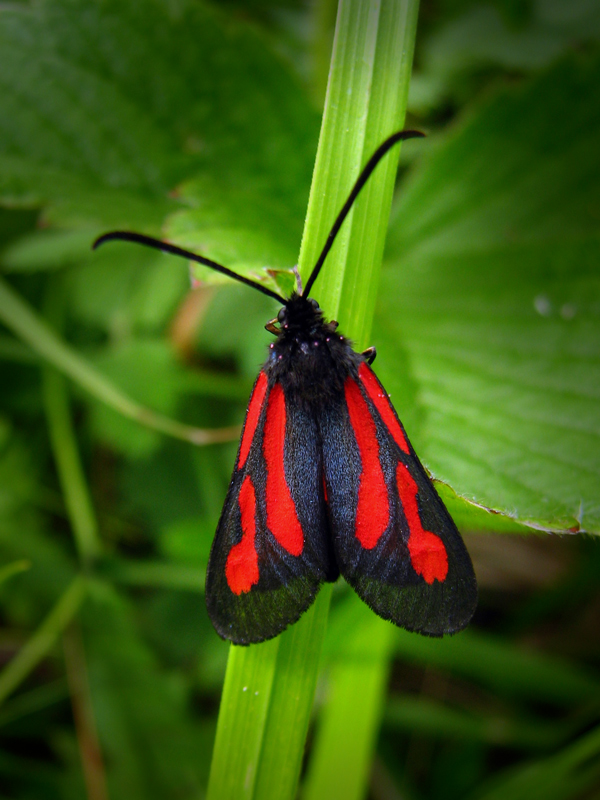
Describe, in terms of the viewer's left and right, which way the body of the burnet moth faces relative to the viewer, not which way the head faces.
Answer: facing away from the viewer
